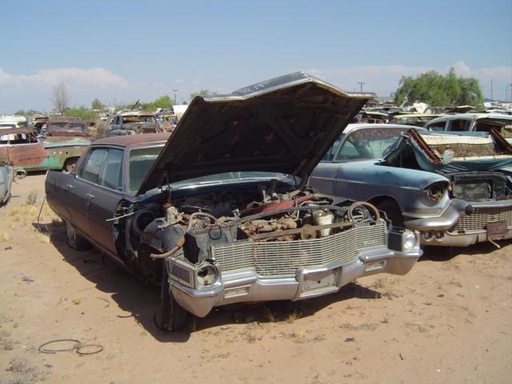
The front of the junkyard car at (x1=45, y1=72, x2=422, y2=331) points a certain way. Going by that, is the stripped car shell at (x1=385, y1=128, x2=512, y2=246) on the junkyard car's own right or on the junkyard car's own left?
on the junkyard car's own left

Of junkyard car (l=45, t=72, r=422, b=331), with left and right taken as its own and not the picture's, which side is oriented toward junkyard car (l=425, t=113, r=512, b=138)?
left

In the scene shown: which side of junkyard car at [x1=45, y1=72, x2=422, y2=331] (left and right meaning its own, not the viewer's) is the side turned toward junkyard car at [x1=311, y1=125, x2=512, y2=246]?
left

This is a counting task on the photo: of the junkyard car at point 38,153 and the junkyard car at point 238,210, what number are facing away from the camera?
0

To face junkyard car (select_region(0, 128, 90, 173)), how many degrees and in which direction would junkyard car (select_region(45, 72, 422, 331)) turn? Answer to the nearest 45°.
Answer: approximately 180°

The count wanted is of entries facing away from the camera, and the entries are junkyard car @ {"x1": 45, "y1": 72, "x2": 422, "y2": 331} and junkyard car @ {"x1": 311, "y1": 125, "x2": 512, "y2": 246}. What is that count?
0

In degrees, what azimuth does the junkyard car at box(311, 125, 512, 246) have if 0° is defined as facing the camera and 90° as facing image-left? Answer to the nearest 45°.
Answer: approximately 315°
